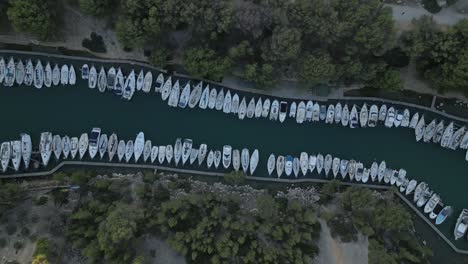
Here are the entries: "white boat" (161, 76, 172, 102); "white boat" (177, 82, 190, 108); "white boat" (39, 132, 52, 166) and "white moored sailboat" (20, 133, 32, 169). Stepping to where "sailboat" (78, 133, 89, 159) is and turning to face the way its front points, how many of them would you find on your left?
2

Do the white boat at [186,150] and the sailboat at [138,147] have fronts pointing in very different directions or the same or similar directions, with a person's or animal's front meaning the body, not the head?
same or similar directions

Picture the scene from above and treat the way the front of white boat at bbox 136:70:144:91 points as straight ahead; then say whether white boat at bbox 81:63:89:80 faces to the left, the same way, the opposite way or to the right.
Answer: the same way

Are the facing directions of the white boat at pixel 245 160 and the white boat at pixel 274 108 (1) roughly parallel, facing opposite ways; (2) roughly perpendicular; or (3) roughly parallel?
roughly parallel, facing opposite ways
